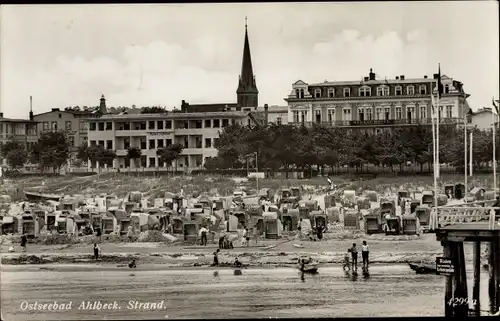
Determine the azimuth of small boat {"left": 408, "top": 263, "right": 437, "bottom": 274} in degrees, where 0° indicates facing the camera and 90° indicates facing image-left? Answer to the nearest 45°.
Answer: approximately 90°

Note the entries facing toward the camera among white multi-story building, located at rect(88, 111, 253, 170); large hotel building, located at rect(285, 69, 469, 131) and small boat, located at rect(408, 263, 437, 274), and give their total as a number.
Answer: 2

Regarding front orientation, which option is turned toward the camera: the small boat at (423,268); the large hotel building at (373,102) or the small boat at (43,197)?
the large hotel building

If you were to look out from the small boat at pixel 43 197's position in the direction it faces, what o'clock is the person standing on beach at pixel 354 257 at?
The person standing on beach is roughly at 7 o'clock from the small boat.

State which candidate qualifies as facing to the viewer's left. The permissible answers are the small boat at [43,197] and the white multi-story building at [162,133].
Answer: the small boat

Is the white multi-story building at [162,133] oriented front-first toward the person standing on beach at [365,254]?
yes

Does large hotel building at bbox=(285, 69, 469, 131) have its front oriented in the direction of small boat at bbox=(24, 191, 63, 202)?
no

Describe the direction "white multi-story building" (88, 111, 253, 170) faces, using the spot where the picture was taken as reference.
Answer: facing the viewer

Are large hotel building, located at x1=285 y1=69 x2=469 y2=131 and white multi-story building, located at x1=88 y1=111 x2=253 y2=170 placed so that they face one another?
no

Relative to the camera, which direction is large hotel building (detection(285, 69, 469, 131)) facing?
toward the camera

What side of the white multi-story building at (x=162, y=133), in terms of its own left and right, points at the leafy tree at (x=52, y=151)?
right

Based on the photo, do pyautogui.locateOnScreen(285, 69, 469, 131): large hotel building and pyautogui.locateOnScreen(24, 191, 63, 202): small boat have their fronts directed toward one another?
no

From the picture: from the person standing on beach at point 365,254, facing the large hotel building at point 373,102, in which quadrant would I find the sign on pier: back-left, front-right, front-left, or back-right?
back-right
